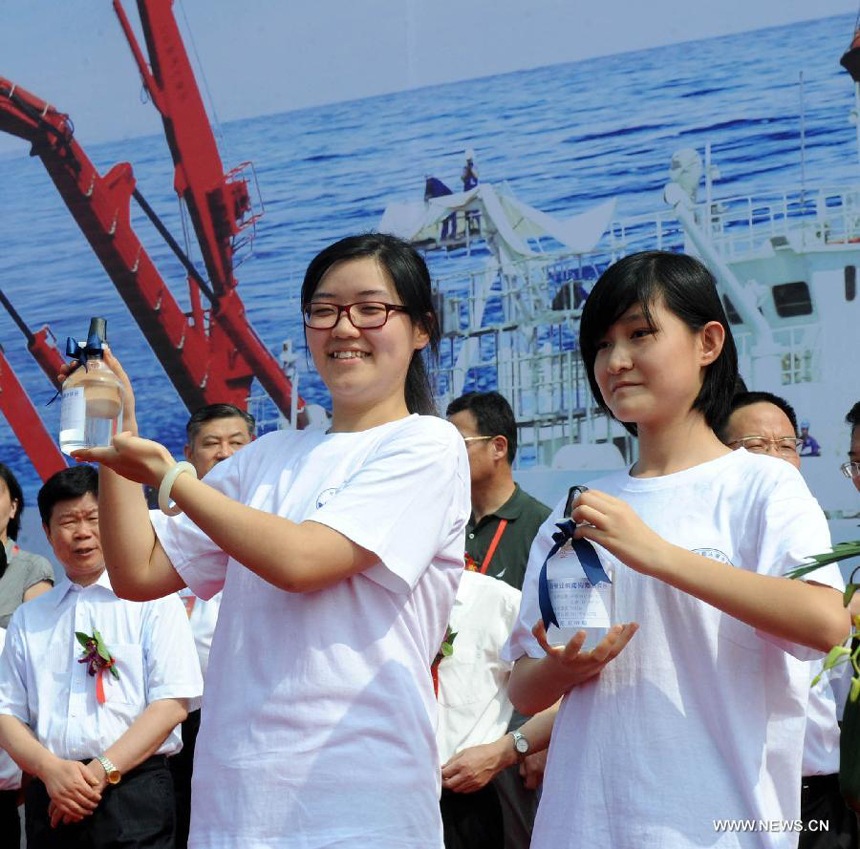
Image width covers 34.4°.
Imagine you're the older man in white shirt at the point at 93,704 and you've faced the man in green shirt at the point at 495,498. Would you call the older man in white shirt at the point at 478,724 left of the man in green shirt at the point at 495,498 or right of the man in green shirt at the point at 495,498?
right

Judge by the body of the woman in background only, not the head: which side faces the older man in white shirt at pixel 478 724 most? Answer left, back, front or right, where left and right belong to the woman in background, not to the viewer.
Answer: left

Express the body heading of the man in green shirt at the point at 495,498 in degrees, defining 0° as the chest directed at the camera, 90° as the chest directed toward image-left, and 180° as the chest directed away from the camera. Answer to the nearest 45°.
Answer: approximately 45°

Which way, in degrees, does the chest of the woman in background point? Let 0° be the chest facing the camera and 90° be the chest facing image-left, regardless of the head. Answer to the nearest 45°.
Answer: approximately 45°

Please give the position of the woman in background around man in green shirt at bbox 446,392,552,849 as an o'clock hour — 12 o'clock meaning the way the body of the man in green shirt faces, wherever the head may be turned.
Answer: The woman in background is roughly at 2 o'clock from the man in green shirt.

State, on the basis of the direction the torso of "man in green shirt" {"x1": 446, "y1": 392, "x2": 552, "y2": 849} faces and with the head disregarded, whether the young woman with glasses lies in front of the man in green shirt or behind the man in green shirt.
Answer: in front

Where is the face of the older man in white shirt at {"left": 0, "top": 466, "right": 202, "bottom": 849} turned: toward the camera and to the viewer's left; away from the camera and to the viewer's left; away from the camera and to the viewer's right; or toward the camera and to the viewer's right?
toward the camera and to the viewer's right
